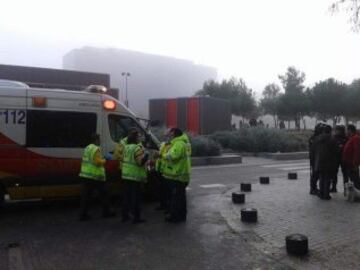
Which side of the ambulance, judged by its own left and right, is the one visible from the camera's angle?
right

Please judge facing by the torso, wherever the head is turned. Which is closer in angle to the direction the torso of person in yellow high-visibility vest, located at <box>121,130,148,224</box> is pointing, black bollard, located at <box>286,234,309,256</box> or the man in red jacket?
the man in red jacket

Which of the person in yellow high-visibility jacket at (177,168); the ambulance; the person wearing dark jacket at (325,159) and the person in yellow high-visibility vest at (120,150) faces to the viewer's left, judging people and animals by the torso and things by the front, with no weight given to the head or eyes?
the person in yellow high-visibility jacket at (177,168)

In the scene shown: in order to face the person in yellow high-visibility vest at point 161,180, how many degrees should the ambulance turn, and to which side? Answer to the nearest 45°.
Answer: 0° — it already faces them
